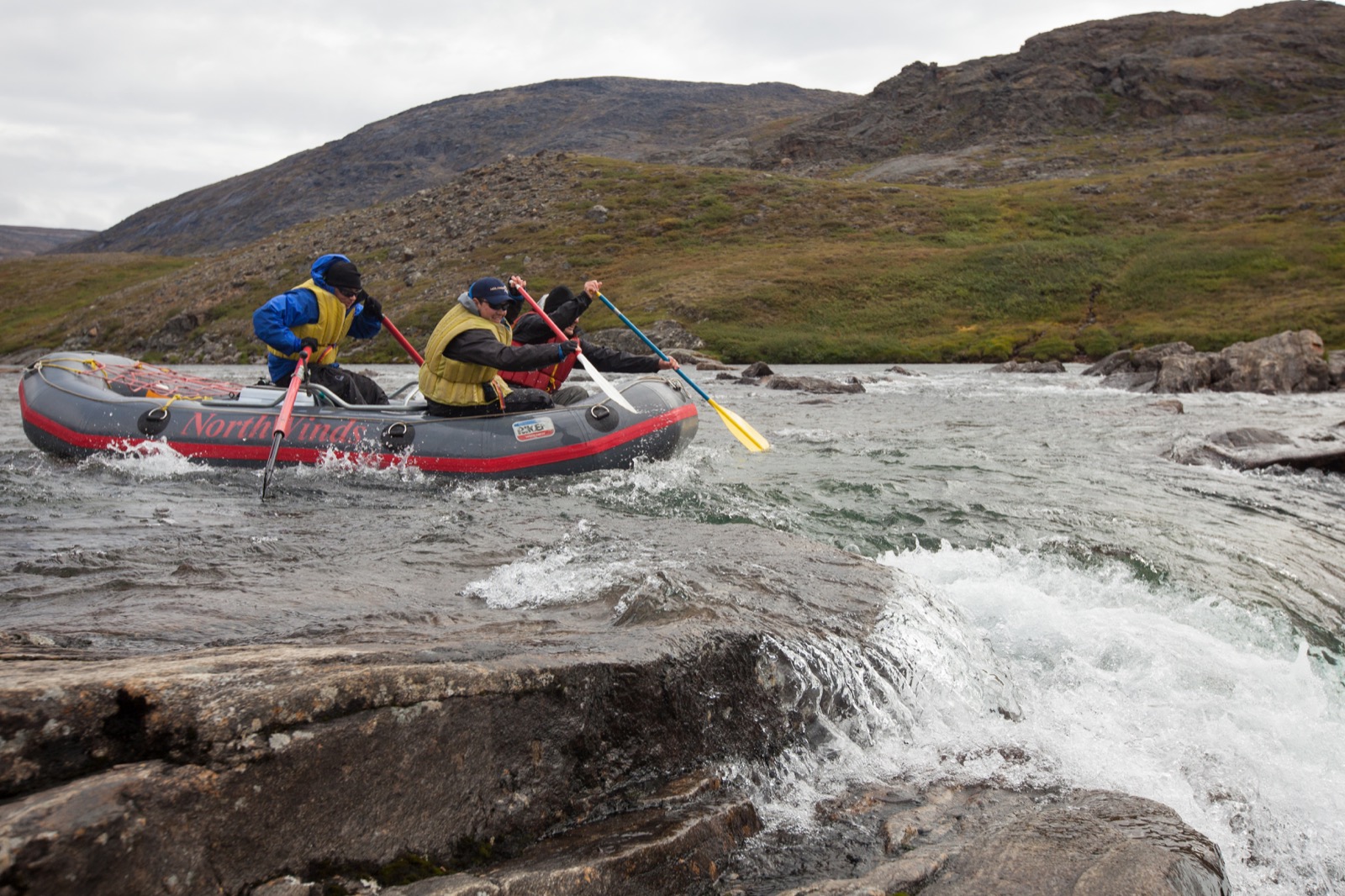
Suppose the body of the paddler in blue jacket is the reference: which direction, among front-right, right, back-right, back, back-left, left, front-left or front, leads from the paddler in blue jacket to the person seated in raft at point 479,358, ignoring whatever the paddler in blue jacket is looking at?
front

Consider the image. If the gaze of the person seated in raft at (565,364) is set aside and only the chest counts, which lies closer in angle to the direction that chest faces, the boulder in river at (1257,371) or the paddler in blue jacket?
the boulder in river

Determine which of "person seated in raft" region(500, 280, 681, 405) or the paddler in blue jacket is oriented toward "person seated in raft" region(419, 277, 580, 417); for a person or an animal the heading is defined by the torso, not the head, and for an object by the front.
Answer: the paddler in blue jacket

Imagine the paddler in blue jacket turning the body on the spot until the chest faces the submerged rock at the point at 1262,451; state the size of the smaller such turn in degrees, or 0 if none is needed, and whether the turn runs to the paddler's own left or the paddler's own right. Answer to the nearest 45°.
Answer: approximately 45° to the paddler's own left

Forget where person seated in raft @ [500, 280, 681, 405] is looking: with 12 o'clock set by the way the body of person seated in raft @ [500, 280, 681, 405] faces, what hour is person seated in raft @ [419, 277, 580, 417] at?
person seated in raft @ [419, 277, 580, 417] is roughly at 4 o'clock from person seated in raft @ [500, 280, 681, 405].

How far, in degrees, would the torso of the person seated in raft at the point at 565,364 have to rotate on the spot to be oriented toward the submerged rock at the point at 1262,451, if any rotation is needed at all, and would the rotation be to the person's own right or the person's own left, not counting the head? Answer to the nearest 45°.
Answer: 0° — they already face it

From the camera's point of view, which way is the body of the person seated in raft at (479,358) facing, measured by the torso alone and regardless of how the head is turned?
to the viewer's right

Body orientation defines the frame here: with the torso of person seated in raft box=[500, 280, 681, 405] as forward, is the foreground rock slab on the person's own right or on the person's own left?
on the person's own right

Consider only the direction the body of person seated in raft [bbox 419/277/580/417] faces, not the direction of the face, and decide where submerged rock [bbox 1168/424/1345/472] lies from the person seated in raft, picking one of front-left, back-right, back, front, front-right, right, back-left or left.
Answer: front

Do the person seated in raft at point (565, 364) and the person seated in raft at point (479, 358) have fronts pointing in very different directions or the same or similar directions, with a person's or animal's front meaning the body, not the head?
same or similar directions

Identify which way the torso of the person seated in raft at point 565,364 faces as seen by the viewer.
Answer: to the viewer's right

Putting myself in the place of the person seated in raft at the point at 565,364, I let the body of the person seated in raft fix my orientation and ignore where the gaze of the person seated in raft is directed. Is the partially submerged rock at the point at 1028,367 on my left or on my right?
on my left

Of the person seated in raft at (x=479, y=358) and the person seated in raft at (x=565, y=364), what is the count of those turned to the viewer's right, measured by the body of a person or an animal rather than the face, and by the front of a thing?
2

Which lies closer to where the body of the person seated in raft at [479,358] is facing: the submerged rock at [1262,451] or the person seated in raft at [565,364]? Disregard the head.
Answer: the submerged rock

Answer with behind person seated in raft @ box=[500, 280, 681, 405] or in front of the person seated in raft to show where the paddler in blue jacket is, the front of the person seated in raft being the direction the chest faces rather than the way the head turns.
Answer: behind
